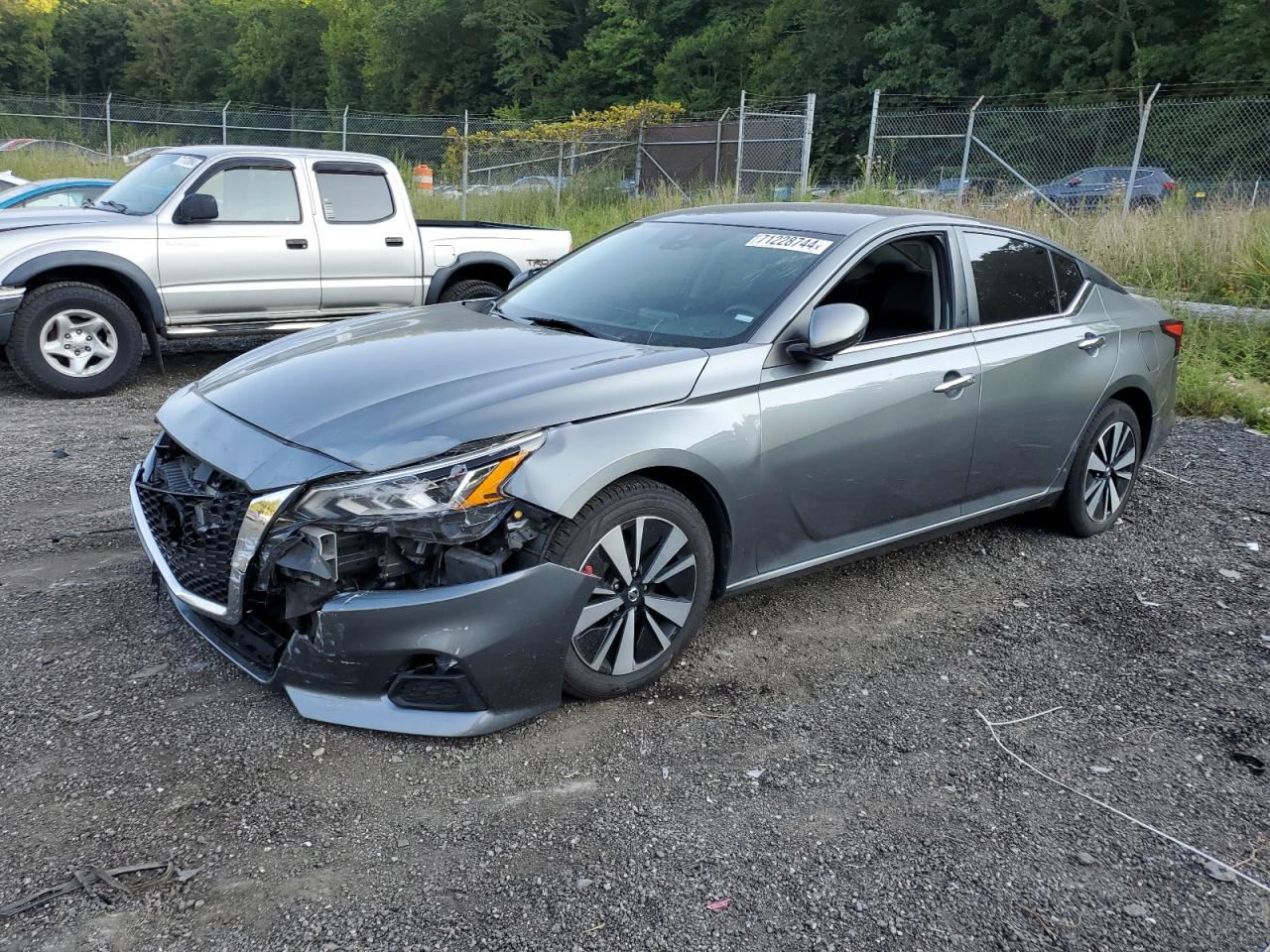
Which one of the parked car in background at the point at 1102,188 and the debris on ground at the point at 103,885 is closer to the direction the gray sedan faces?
the debris on ground

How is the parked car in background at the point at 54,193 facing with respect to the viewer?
to the viewer's left

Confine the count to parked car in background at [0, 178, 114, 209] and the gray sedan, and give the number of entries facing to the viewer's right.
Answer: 0

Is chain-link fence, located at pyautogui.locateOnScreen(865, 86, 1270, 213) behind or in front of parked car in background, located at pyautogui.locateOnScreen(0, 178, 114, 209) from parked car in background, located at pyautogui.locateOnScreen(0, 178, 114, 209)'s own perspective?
behind

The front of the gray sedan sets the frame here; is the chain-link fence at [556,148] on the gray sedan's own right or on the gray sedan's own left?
on the gray sedan's own right

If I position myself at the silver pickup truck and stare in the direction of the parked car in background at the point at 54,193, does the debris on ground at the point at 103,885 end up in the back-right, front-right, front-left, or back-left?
back-left

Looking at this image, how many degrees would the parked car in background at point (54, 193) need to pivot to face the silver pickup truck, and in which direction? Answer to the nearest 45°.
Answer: approximately 90° to its left

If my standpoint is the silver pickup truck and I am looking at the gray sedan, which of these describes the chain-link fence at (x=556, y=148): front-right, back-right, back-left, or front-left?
back-left

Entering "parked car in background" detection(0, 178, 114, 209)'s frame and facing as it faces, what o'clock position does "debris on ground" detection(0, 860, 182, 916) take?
The debris on ground is roughly at 9 o'clock from the parked car in background.

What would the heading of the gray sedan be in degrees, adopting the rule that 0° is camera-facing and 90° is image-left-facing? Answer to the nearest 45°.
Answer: approximately 45°

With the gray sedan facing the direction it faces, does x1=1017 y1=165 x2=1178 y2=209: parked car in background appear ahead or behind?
behind
